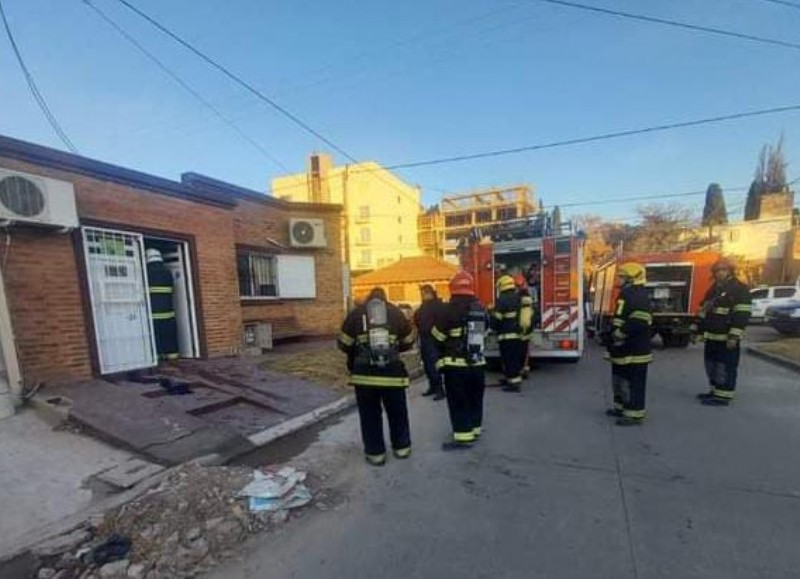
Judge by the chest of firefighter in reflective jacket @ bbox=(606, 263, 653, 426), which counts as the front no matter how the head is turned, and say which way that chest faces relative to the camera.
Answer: to the viewer's left

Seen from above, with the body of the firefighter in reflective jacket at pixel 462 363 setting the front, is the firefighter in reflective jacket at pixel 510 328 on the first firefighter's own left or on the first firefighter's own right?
on the first firefighter's own right

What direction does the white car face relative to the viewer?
to the viewer's left

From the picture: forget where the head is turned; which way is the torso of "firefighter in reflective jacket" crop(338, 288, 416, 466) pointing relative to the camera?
away from the camera

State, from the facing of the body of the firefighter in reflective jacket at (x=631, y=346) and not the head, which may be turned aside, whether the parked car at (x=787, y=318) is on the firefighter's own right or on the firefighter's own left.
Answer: on the firefighter's own right

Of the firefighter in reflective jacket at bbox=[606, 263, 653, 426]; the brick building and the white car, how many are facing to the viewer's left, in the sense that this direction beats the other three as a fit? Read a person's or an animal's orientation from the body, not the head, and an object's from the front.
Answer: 2

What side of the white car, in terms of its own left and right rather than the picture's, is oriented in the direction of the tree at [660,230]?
right

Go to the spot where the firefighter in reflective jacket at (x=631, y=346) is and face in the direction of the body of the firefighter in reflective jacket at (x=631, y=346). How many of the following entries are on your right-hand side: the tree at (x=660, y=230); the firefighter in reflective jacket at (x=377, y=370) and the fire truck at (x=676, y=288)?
2

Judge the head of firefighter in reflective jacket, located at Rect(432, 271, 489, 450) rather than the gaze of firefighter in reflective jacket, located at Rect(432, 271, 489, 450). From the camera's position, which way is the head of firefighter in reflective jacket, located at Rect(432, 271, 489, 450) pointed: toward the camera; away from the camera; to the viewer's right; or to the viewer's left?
away from the camera

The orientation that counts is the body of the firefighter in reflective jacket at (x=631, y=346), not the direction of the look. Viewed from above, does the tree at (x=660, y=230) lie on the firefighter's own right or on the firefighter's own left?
on the firefighter's own right

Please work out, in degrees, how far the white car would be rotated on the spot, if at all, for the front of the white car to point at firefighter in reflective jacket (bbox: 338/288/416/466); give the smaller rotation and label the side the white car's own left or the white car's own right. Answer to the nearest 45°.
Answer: approximately 90° to the white car's own left
